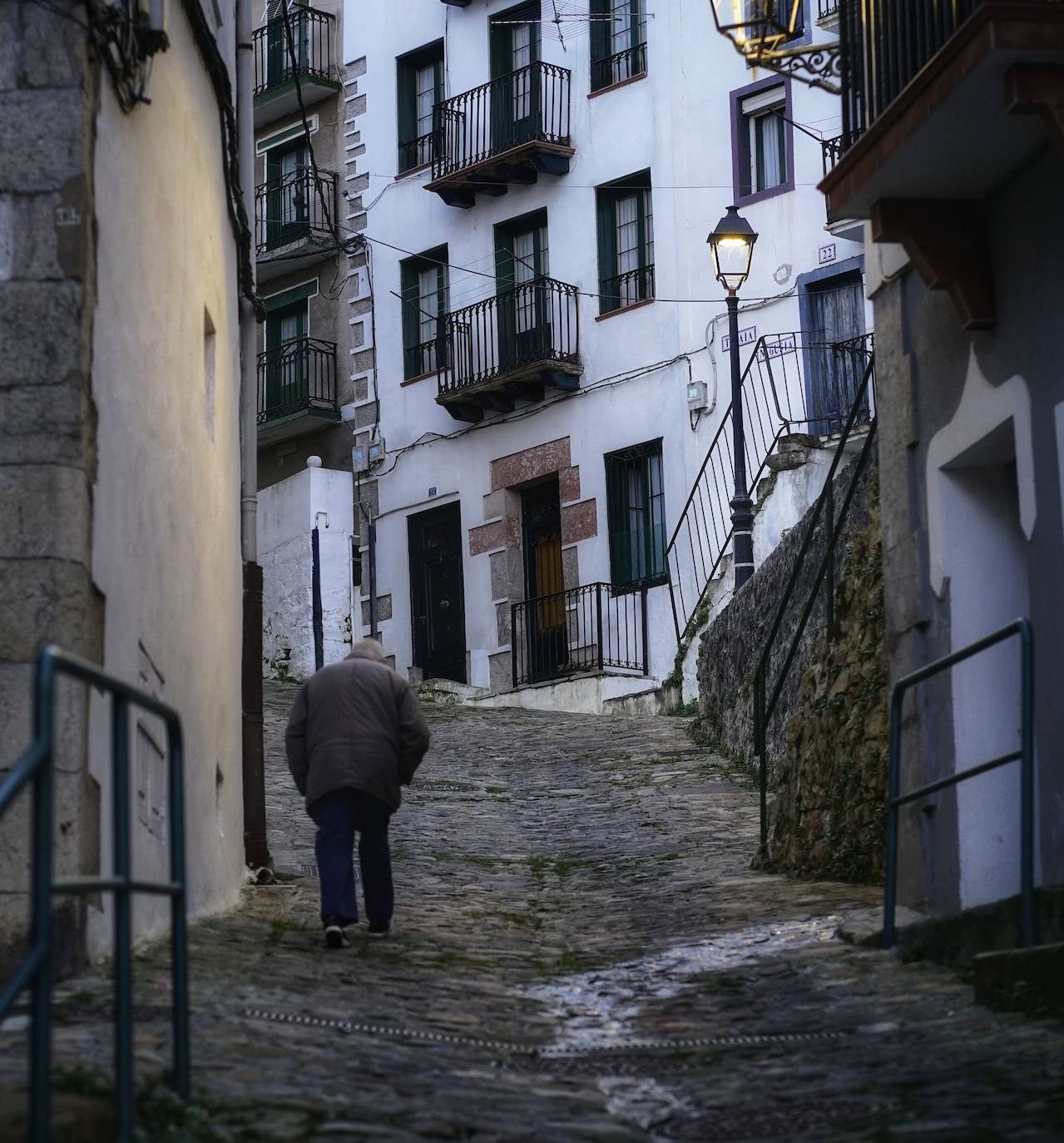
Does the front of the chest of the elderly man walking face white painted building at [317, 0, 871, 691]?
yes

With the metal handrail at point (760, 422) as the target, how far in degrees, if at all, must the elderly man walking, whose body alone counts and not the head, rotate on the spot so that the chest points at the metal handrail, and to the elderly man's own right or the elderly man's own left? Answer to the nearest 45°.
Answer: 0° — they already face it

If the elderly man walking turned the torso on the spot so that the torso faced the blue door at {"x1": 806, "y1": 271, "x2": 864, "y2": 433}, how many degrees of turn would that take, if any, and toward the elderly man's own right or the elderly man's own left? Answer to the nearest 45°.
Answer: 0° — they already face it

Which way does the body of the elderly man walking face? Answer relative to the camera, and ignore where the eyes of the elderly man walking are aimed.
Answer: away from the camera

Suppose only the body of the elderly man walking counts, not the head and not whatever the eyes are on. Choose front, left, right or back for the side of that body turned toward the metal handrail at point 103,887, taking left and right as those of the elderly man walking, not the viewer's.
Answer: back

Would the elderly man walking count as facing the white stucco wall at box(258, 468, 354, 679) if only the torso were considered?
yes

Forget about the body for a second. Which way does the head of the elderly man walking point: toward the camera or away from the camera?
away from the camera

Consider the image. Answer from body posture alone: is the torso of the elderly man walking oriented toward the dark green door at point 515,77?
yes
